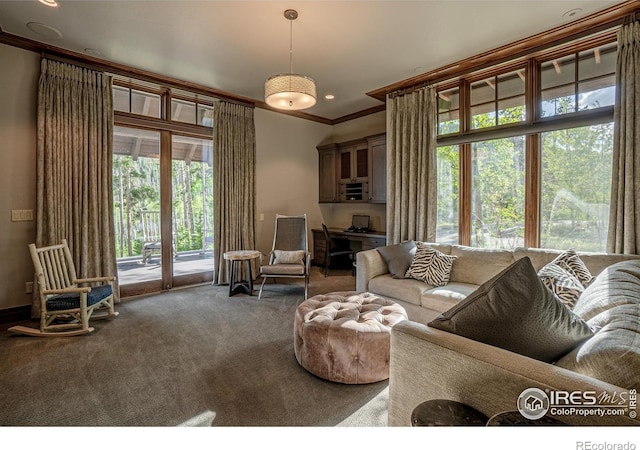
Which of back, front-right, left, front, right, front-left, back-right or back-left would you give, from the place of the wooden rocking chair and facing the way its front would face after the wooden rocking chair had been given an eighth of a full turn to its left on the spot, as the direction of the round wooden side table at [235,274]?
front

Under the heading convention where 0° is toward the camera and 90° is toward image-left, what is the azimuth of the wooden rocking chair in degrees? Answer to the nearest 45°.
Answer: approximately 315°

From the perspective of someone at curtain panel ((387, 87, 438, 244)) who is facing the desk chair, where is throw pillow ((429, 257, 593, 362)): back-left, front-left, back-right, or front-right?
back-left

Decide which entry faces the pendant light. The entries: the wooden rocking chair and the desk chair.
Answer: the wooden rocking chair

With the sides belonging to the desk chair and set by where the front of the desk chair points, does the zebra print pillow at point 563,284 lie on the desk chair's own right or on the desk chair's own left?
on the desk chair's own right

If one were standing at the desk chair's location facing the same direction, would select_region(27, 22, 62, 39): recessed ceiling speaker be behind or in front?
behind

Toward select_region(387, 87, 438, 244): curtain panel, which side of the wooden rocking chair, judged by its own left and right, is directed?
front

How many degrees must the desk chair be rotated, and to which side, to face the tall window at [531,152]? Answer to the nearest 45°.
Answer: approximately 45° to its right
